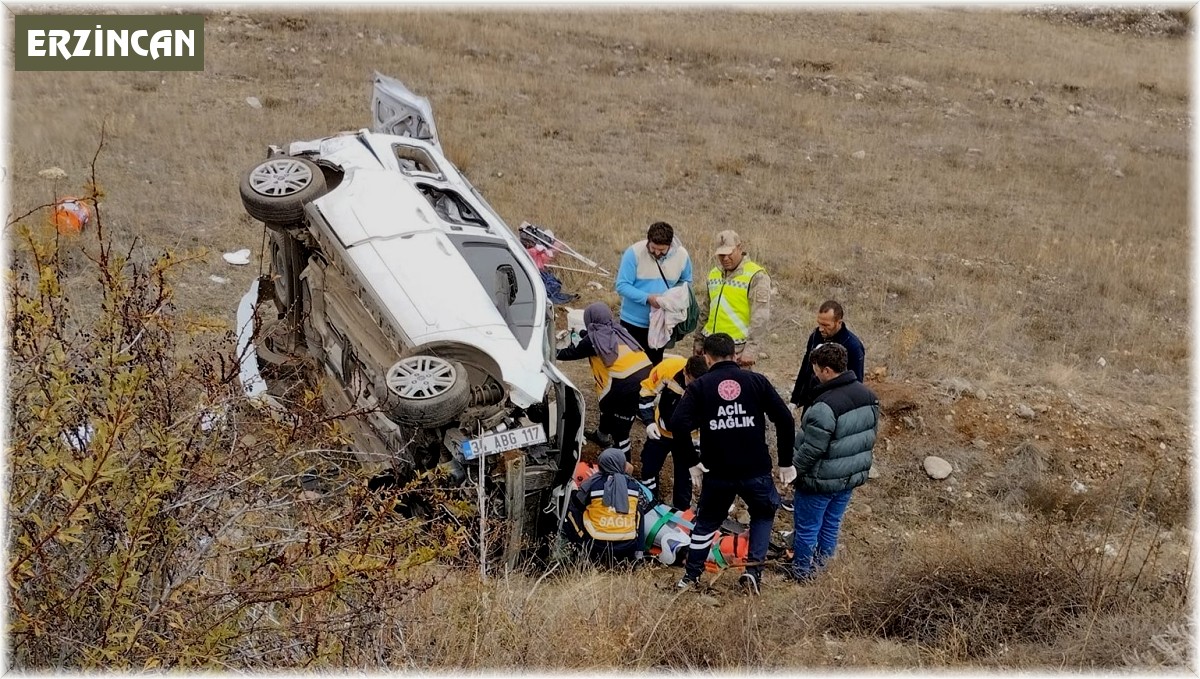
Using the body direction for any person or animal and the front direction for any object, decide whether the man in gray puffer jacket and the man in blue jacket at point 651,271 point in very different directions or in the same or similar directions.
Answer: very different directions

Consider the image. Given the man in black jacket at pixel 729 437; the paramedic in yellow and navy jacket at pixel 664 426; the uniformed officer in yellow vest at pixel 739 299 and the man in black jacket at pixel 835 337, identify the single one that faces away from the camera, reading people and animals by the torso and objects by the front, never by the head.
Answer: the man in black jacket at pixel 729 437

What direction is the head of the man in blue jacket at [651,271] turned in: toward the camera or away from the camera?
toward the camera

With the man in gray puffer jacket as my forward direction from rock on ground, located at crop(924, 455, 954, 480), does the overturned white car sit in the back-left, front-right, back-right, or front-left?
front-right

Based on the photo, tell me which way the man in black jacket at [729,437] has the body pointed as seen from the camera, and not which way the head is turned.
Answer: away from the camera

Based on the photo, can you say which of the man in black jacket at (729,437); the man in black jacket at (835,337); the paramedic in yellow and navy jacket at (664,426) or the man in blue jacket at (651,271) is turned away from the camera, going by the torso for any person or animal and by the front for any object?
the man in black jacket at (729,437)

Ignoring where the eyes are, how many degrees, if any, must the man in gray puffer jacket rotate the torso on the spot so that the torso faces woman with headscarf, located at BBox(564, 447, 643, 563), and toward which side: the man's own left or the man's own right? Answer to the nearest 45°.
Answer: approximately 45° to the man's own left

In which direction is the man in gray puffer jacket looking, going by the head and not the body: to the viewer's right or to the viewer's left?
to the viewer's left

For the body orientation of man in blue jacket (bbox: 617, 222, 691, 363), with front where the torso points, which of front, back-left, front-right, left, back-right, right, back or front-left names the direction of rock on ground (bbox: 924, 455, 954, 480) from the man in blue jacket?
front-left
